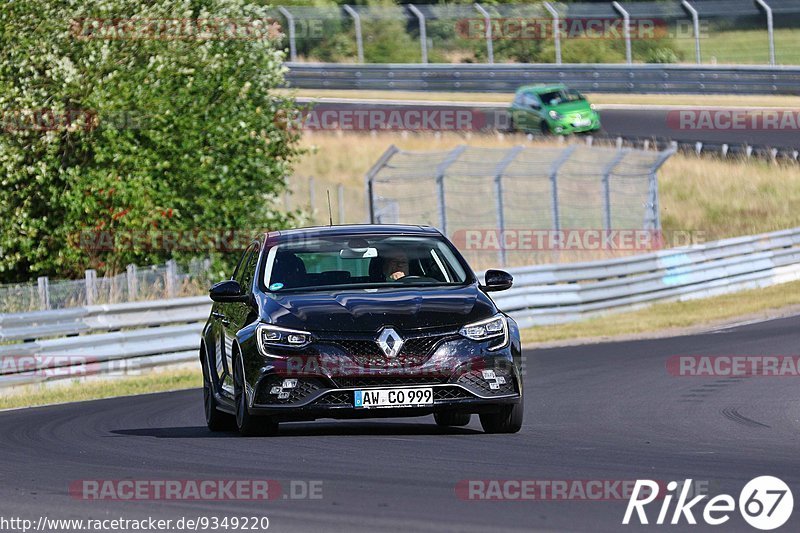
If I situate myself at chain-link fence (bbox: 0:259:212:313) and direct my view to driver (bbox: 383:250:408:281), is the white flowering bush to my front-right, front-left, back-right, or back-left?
back-left

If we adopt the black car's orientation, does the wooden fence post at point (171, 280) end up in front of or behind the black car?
behind

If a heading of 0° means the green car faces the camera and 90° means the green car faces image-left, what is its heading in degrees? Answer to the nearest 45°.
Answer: approximately 315°

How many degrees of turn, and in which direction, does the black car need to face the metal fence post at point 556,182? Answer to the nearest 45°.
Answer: approximately 180°

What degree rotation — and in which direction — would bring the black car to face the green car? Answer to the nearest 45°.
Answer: approximately 180°

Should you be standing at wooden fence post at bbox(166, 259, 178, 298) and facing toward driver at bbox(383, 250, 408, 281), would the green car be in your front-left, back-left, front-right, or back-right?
back-left

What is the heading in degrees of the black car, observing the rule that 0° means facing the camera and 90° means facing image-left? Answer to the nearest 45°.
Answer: approximately 0°

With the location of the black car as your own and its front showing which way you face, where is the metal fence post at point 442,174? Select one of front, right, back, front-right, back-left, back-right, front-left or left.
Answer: back

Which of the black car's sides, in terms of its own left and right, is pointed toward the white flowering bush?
back

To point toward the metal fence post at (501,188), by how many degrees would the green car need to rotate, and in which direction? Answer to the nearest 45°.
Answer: approximately 45° to its right

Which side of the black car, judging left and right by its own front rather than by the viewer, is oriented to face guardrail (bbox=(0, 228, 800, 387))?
back

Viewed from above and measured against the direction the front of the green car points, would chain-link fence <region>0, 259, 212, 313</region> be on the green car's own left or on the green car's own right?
on the green car's own right
